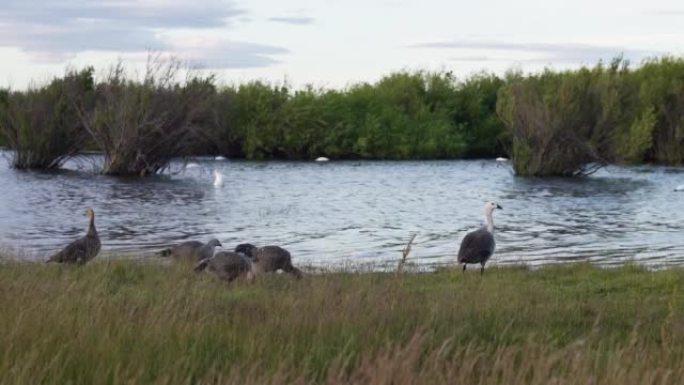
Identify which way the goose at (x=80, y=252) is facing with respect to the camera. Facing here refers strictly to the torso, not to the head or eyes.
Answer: to the viewer's right

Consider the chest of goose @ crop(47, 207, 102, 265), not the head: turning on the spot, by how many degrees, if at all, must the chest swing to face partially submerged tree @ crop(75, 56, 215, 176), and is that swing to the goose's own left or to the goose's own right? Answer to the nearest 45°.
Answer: approximately 90° to the goose's own left

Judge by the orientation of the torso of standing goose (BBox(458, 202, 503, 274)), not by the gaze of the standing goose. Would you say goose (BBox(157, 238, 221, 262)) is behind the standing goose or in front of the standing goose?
behind

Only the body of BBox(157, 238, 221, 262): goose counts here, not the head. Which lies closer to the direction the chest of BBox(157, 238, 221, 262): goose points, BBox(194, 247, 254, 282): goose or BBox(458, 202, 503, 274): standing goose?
the standing goose

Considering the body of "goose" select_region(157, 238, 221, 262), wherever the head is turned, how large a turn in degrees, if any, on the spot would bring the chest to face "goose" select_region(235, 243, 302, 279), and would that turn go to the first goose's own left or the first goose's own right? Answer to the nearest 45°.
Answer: approximately 45° to the first goose's own right

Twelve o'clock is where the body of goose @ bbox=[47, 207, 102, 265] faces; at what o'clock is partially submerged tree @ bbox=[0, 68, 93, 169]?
The partially submerged tree is roughly at 9 o'clock from the goose.

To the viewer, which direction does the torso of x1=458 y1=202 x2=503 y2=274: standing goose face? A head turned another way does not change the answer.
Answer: to the viewer's right

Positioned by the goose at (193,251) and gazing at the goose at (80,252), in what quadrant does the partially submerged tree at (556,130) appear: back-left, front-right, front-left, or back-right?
back-right

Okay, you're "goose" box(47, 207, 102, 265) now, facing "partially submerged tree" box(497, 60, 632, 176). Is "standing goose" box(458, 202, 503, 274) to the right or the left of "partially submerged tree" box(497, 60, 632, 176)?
right

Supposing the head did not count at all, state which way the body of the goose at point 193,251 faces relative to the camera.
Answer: to the viewer's right
